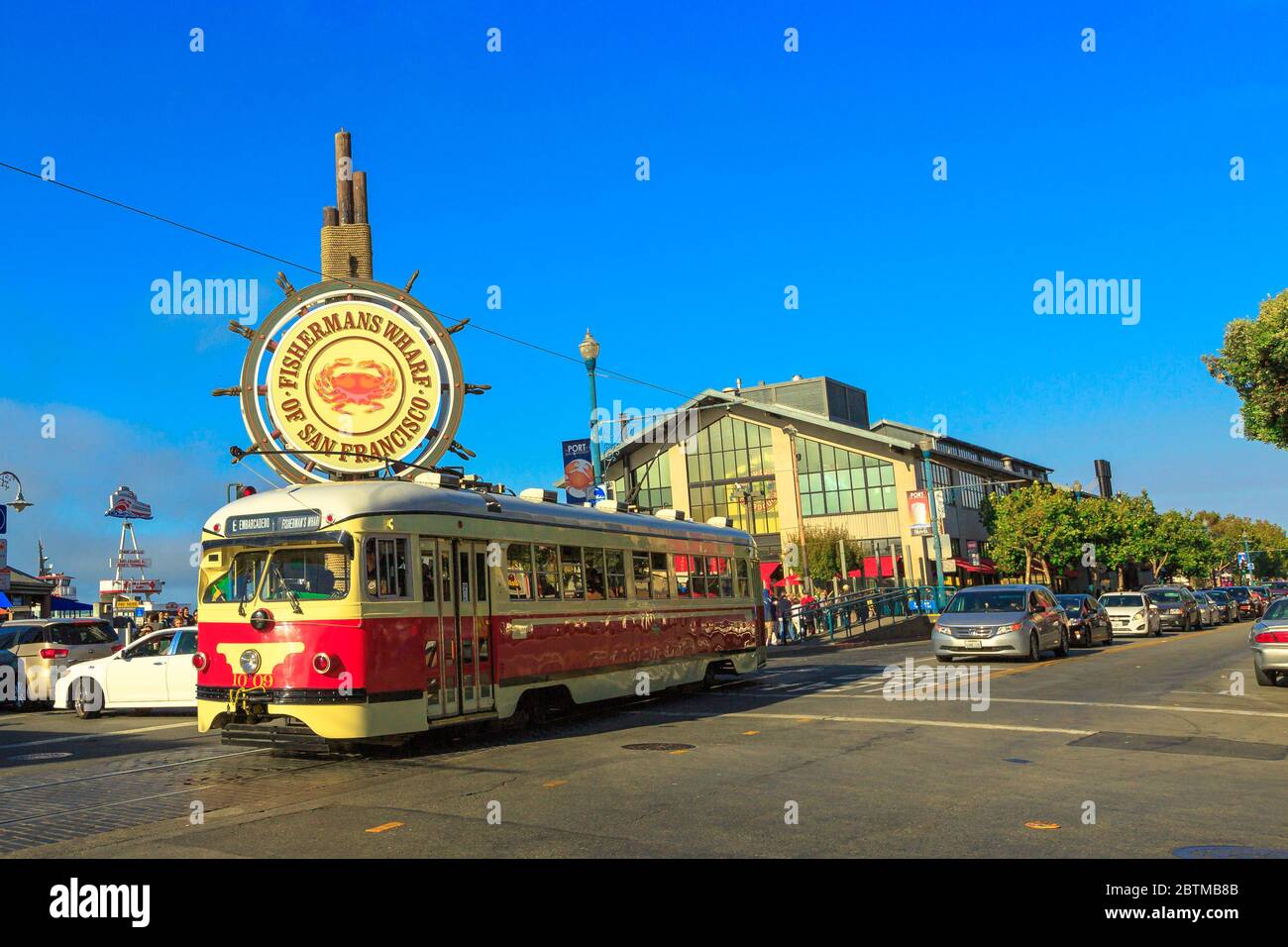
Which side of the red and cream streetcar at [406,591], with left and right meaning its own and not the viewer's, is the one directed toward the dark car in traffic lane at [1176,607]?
back

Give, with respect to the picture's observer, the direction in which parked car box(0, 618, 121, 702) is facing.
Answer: facing away from the viewer and to the left of the viewer

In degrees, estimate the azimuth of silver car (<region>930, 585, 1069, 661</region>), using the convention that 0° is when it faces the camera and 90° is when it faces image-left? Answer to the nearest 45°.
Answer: approximately 45°

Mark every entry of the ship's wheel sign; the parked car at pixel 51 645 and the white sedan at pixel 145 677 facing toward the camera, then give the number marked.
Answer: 1

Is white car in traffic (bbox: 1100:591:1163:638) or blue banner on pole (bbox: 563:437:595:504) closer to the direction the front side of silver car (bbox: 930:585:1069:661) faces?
the blue banner on pole
